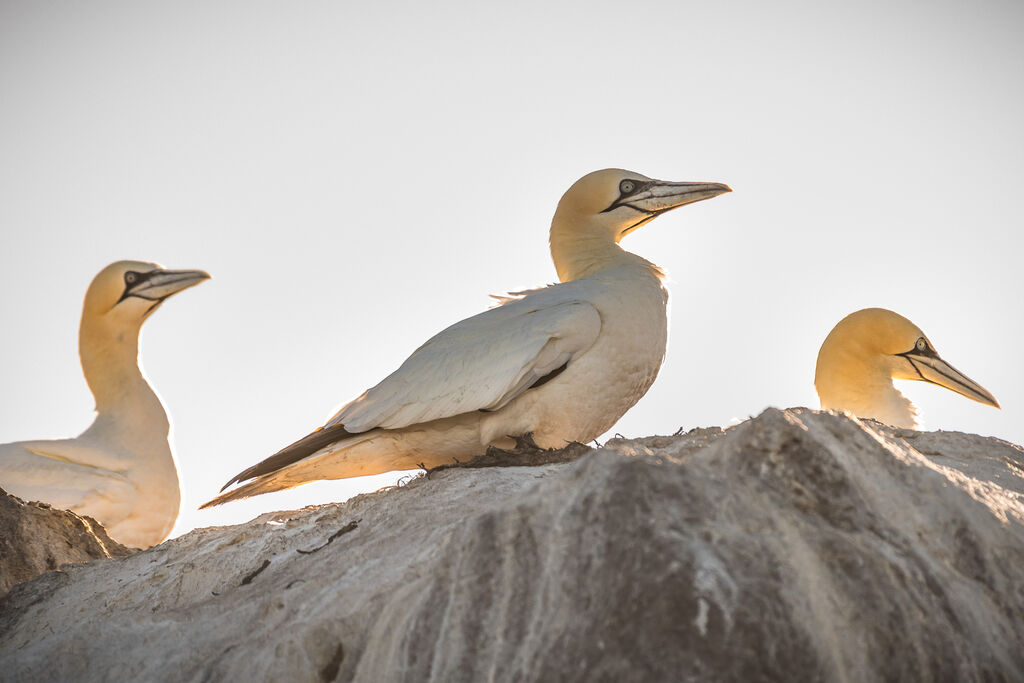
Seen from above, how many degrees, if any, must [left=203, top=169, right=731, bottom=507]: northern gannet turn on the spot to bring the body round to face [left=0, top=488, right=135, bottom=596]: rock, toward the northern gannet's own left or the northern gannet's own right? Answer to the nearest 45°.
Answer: approximately 180°

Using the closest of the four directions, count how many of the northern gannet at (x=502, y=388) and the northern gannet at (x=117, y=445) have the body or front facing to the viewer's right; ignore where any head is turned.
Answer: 2

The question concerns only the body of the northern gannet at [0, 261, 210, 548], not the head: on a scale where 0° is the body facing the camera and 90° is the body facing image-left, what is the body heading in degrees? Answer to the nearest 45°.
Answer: approximately 270°

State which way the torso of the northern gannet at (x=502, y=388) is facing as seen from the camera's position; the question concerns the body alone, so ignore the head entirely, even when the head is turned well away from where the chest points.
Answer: to the viewer's right

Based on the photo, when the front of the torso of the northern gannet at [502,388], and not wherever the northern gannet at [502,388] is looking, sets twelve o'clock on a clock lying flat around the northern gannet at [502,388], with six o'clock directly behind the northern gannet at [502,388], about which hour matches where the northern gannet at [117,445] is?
the northern gannet at [117,445] is roughly at 7 o'clock from the northern gannet at [502,388].
